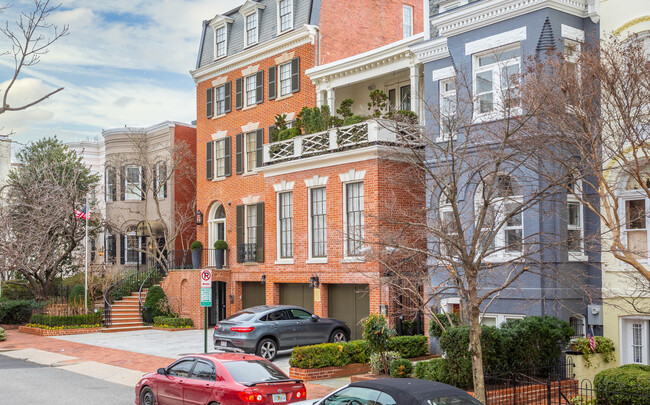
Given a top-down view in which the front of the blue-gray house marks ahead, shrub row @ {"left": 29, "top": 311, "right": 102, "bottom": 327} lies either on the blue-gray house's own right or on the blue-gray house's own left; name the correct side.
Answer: on the blue-gray house's own right

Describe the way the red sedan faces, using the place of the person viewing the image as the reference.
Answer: facing away from the viewer and to the left of the viewer

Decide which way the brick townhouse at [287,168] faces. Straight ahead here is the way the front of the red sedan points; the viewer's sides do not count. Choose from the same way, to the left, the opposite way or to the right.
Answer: to the left

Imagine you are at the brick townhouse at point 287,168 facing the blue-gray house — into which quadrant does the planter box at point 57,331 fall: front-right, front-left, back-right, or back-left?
back-right

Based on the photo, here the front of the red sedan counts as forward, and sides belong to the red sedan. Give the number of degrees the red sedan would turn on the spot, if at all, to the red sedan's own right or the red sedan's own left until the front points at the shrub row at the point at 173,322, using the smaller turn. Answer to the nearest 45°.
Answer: approximately 45° to the red sedan's own right

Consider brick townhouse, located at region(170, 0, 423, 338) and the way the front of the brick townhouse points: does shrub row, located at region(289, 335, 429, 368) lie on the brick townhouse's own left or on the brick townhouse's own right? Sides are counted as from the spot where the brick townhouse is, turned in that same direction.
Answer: on the brick townhouse's own left

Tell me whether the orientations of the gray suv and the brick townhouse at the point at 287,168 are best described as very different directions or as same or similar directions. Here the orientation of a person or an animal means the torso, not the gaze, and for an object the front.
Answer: very different directions

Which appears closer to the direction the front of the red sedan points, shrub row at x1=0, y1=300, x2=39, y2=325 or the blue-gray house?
the shrub row

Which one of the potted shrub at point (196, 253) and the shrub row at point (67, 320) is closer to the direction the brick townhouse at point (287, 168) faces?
the shrub row

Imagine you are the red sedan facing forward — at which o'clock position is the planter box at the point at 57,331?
The planter box is roughly at 1 o'clock from the red sedan.
